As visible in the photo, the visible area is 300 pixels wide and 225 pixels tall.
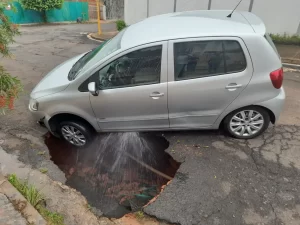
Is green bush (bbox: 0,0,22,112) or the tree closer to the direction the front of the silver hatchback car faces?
the green bush

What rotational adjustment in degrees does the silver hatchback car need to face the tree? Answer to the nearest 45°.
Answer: approximately 45° to its right

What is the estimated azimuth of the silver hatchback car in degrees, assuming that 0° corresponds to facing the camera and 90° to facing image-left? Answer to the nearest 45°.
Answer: approximately 90°
